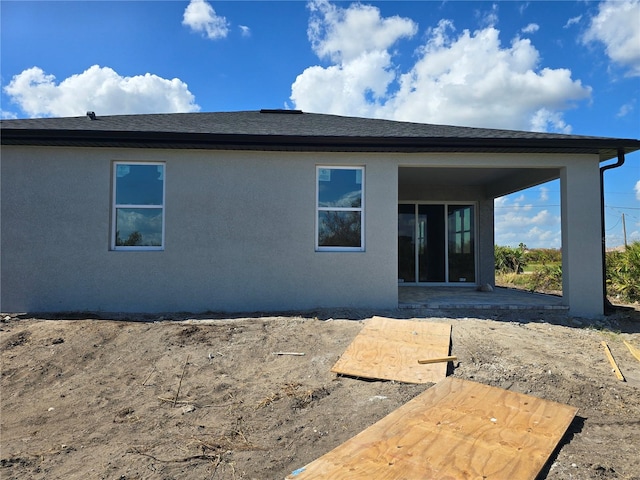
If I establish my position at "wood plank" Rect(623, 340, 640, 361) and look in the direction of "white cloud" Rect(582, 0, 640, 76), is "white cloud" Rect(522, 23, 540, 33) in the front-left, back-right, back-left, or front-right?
front-left

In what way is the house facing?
away from the camera

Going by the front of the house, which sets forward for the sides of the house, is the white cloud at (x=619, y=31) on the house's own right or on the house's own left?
on the house's own right

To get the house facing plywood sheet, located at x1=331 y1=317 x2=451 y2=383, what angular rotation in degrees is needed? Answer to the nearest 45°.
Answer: approximately 135° to its right
